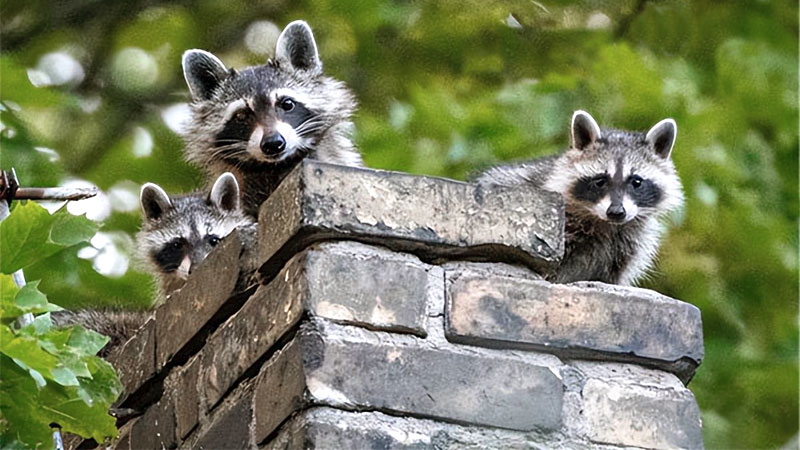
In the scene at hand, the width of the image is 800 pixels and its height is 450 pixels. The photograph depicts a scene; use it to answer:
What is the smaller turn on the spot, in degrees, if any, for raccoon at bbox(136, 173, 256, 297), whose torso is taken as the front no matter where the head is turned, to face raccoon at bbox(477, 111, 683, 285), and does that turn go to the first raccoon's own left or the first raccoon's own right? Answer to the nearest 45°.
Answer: approximately 90° to the first raccoon's own left

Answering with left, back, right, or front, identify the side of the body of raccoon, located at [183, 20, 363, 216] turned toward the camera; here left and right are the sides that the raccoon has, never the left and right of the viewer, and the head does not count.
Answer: front

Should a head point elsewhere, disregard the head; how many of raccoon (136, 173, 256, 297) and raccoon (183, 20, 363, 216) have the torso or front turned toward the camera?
2

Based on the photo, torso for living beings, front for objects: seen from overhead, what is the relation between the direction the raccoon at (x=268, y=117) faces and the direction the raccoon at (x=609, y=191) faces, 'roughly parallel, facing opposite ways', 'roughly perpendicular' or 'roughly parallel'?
roughly parallel

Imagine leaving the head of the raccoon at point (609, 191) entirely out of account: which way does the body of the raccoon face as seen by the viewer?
toward the camera

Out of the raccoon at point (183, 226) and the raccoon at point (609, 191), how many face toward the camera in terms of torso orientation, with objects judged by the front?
2

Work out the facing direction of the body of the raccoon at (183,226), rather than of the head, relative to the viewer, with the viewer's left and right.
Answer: facing the viewer

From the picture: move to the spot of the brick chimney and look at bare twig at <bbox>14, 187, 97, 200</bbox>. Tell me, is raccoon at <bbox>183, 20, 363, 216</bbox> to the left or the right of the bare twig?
right

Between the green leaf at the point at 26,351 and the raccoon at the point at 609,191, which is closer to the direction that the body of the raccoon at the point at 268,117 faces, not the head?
the green leaf

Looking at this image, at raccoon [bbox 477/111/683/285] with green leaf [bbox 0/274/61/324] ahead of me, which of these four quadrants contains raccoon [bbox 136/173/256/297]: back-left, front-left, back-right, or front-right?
front-right

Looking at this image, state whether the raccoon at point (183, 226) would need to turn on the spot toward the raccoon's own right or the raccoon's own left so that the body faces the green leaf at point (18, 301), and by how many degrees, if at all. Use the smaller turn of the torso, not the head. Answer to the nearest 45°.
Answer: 0° — it already faces it

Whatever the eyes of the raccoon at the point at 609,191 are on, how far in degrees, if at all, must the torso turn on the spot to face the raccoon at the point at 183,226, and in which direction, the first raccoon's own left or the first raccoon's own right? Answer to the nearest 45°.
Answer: approximately 90° to the first raccoon's own right

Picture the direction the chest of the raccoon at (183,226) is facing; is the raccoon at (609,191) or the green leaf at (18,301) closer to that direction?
the green leaf
